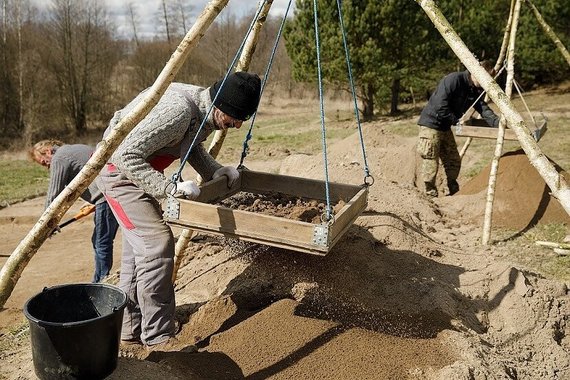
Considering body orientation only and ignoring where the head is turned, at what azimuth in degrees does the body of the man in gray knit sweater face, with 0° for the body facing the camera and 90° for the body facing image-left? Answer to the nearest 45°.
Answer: approximately 270°

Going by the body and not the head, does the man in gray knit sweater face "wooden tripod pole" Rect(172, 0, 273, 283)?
no

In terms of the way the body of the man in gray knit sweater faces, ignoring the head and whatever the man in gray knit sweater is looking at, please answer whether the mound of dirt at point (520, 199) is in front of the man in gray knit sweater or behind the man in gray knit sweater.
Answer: in front

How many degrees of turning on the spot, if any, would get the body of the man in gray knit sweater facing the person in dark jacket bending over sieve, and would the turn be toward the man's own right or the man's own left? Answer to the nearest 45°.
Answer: approximately 45° to the man's own left

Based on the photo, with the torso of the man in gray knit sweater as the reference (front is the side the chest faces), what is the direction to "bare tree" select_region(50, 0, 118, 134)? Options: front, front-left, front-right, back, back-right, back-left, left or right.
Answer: left

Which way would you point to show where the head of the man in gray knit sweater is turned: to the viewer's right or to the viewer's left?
to the viewer's right

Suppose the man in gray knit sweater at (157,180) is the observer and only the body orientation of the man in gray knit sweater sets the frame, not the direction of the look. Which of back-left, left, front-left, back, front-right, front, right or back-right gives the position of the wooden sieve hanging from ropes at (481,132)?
front-left

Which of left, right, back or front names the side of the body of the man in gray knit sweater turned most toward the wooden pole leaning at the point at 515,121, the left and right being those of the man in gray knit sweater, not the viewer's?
front
